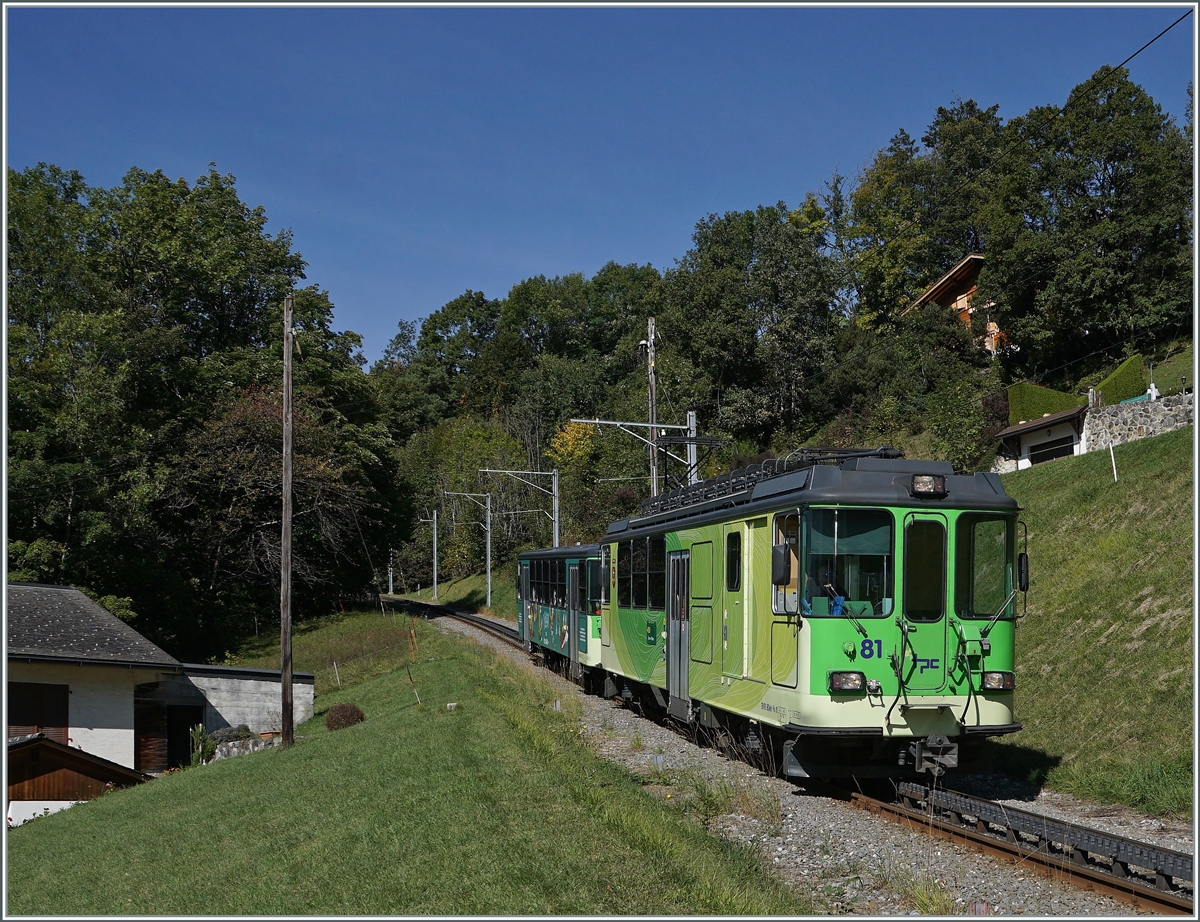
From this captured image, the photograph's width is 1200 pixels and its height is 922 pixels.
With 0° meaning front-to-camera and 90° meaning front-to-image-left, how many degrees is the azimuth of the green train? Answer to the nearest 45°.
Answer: approximately 315°

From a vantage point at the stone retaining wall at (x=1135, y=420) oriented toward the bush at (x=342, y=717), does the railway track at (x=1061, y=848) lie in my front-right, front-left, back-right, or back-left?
front-left

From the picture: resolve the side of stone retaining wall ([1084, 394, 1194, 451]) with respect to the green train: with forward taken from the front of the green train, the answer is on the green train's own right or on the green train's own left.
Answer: on the green train's own left

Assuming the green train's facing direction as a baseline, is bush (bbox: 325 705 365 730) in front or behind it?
behind

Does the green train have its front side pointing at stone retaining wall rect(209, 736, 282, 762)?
no

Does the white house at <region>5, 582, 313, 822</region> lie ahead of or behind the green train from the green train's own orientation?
behind

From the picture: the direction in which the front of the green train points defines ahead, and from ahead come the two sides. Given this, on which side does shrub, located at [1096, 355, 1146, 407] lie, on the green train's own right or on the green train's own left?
on the green train's own left
